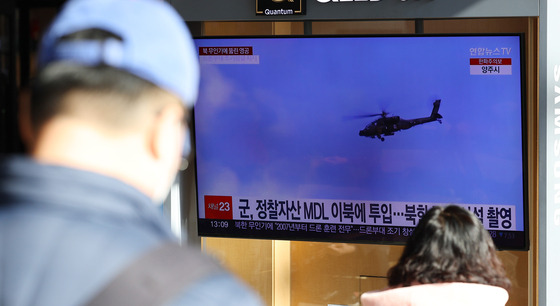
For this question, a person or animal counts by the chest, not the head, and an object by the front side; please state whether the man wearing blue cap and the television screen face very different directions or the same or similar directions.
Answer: very different directions

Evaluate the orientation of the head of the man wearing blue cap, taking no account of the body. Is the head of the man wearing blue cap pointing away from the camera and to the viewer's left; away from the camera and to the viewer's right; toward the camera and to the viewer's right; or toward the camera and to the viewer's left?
away from the camera and to the viewer's right

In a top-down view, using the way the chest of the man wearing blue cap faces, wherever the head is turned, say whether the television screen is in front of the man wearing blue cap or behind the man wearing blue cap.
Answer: in front

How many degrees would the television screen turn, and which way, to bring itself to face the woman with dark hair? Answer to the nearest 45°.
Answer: approximately 45° to its left

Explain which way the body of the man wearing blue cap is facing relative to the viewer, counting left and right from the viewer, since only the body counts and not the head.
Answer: facing away from the viewer and to the right of the viewer

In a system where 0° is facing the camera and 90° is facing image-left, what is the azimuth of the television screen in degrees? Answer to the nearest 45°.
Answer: approximately 45°

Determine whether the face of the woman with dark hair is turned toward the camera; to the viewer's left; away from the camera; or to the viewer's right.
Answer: away from the camera
